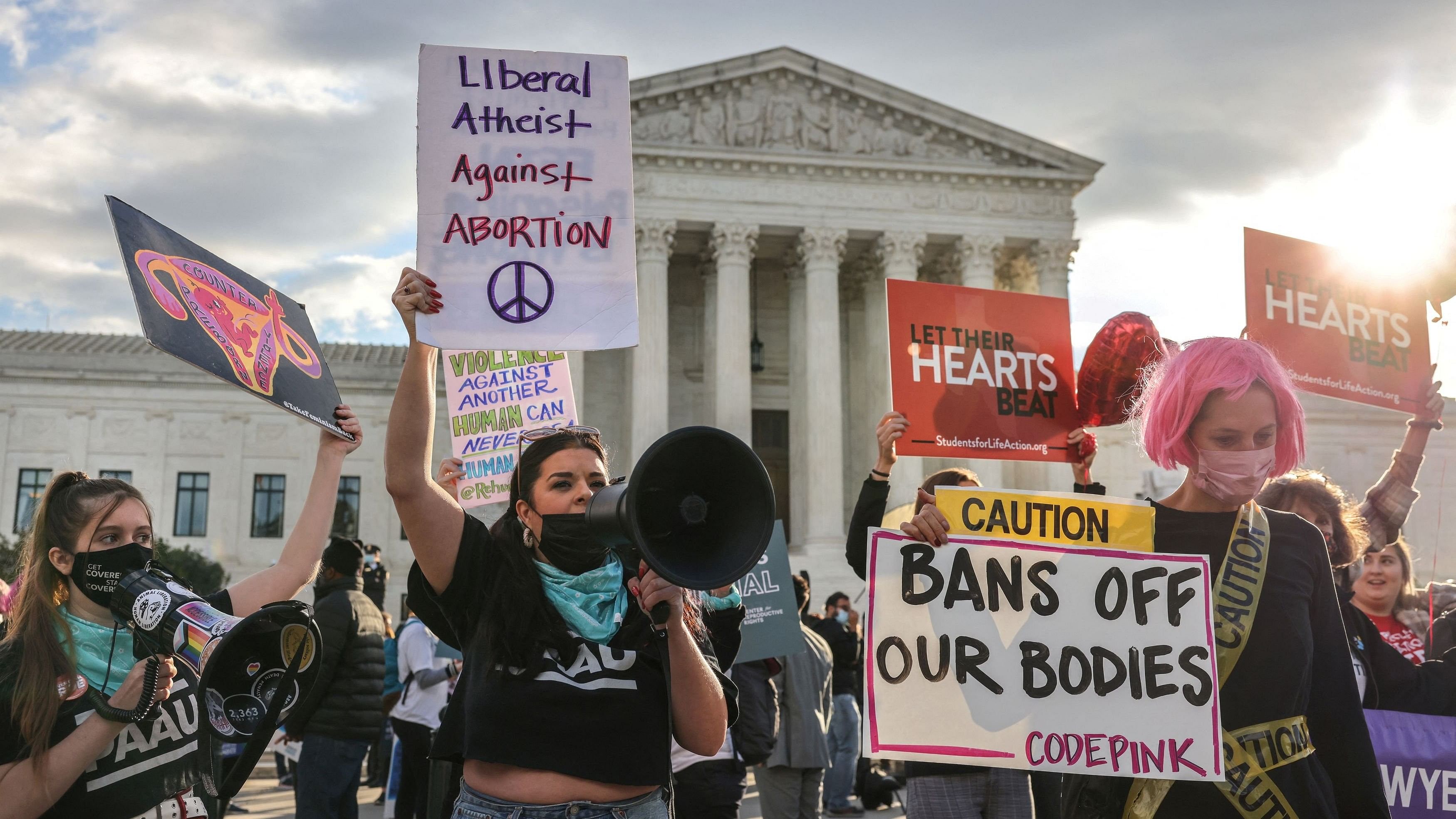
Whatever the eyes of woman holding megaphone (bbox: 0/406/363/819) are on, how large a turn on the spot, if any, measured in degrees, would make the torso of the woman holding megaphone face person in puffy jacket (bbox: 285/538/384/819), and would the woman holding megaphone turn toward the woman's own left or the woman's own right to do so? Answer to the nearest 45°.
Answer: approximately 135° to the woman's own left

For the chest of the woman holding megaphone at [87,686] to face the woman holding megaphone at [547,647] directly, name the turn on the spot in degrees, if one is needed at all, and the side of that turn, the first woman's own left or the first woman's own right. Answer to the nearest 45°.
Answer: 0° — they already face them

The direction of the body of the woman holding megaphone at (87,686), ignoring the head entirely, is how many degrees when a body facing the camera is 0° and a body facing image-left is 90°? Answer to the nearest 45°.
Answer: approximately 315°

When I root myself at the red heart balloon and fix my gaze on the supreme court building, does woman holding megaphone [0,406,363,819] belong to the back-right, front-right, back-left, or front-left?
back-left

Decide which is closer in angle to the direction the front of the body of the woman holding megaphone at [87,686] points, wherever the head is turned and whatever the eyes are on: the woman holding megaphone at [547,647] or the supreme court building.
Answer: the woman holding megaphone

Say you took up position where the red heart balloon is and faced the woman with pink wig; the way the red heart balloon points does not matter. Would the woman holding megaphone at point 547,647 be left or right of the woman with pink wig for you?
right

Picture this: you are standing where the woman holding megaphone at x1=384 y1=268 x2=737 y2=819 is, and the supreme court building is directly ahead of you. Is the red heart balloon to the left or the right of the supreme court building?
right

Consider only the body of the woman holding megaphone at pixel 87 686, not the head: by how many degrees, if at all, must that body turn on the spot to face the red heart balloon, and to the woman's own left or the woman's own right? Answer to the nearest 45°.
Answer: approximately 45° to the woman's own left

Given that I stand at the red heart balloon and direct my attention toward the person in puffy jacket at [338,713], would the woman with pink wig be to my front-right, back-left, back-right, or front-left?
back-left
